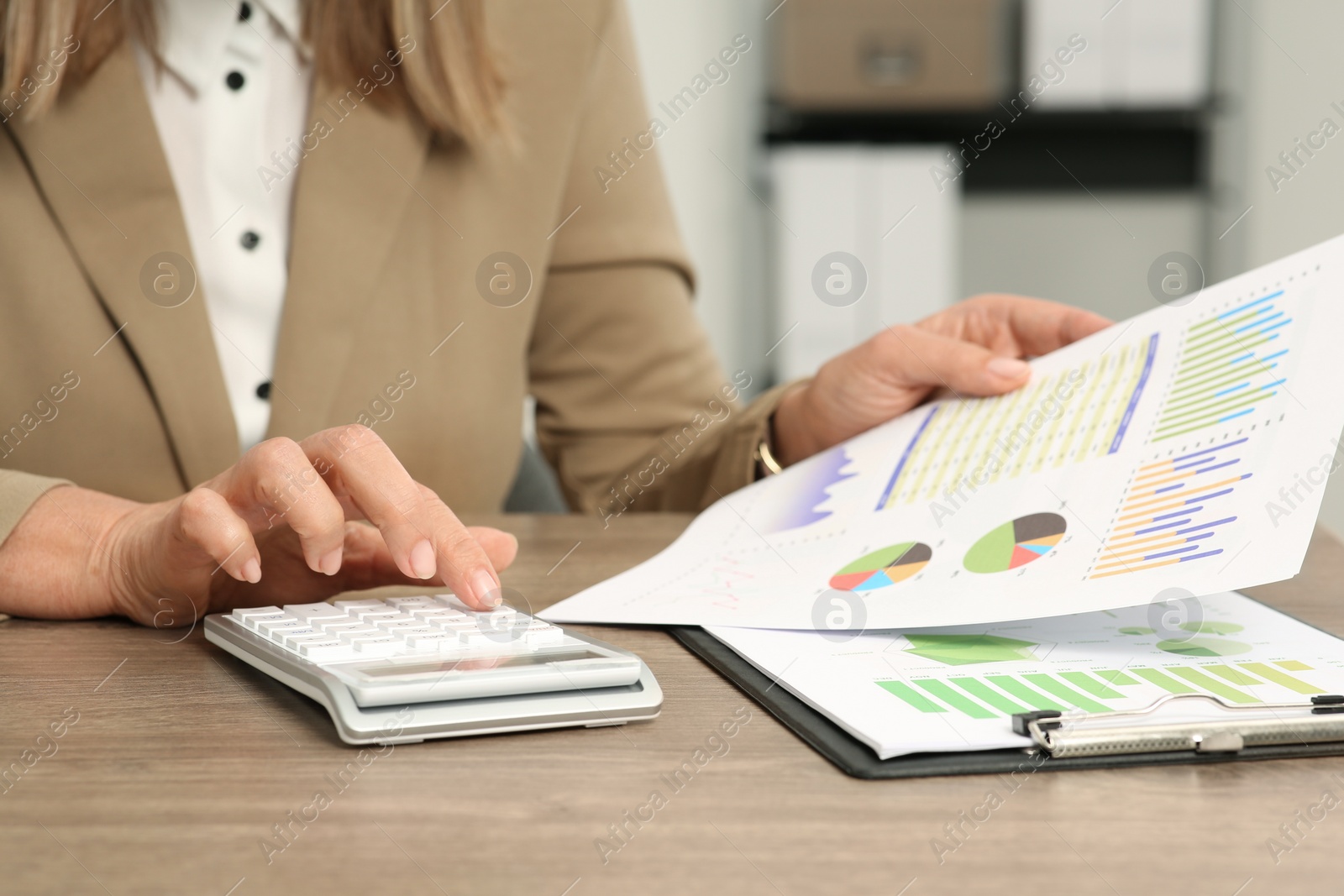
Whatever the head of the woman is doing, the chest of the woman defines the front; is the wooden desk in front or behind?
in front

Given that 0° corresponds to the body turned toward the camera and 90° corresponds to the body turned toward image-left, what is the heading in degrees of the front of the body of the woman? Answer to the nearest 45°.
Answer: approximately 0°

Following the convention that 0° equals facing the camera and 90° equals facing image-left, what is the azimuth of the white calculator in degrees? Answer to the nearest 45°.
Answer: approximately 135°

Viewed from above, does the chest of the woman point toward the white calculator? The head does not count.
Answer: yes

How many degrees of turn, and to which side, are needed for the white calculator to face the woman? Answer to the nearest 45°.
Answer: approximately 45° to its right

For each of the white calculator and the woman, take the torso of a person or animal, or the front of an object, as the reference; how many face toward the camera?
1
